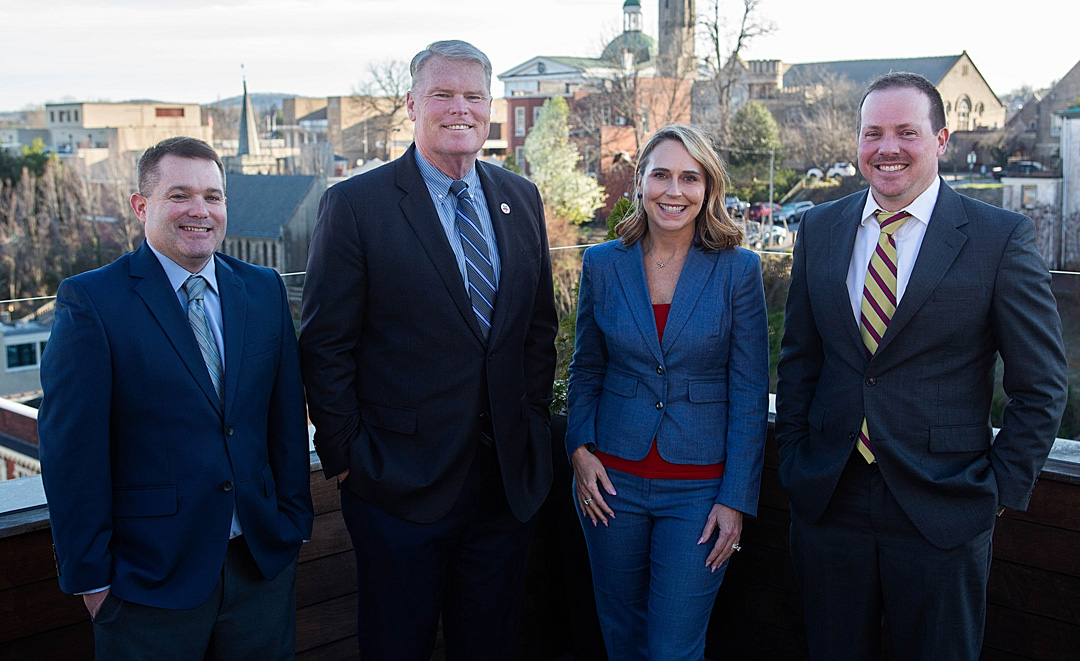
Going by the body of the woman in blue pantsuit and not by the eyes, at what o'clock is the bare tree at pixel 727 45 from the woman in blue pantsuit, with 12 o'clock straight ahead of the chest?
The bare tree is roughly at 6 o'clock from the woman in blue pantsuit.

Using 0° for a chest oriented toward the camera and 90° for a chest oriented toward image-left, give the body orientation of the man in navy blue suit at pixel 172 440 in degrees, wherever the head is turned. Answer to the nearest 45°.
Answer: approximately 315°

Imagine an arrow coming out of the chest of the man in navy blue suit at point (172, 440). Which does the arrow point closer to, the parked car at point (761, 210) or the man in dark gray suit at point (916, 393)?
the man in dark gray suit

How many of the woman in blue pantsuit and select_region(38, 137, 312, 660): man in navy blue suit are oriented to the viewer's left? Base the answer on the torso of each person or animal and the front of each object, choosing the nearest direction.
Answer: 0

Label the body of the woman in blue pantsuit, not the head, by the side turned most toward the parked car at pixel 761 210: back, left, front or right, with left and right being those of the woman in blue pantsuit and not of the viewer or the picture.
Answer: back

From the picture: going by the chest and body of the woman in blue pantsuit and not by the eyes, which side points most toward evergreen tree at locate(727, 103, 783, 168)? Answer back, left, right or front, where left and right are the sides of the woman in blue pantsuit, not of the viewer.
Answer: back

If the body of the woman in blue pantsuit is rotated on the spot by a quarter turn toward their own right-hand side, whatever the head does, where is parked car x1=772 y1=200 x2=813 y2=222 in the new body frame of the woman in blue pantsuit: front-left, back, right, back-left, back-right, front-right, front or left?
right

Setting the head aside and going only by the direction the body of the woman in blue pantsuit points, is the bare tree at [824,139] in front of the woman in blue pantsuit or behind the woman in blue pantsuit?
behind

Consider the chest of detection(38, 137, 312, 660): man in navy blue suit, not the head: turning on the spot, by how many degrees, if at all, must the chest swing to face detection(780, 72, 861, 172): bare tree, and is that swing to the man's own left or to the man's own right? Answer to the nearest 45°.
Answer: approximately 90° to the man's own left

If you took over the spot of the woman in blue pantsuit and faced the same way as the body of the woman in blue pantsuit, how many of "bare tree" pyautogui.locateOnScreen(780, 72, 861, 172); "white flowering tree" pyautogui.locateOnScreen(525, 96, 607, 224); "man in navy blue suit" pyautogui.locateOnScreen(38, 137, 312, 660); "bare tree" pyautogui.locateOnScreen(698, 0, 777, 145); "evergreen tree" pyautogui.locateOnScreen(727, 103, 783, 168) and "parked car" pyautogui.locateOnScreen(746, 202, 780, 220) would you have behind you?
5

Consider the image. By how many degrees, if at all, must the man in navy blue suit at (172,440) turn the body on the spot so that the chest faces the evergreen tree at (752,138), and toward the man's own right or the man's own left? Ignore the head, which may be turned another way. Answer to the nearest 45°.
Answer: approximately 90° to the man's own left
